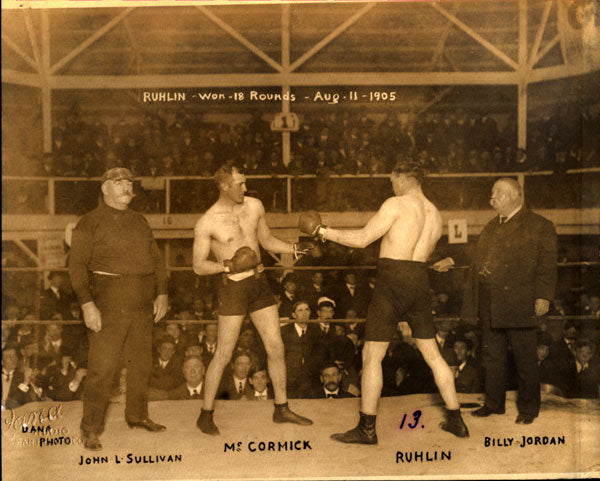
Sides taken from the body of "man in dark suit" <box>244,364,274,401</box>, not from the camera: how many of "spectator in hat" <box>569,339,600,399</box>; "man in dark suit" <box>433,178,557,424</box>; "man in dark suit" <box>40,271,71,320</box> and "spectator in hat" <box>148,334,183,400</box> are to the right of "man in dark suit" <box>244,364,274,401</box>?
2

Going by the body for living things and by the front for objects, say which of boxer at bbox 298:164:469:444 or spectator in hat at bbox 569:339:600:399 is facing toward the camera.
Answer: the spectator in hat

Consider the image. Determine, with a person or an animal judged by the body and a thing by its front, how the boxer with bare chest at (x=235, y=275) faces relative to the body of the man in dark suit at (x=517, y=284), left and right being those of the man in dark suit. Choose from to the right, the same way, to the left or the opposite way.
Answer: to the left

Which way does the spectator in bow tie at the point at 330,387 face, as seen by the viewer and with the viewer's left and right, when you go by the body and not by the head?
facing the viewer

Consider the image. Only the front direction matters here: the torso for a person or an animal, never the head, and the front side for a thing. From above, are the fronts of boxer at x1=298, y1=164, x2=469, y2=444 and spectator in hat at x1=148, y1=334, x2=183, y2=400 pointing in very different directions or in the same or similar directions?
very different directions

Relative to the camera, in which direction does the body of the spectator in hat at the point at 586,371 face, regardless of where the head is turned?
toward the camera

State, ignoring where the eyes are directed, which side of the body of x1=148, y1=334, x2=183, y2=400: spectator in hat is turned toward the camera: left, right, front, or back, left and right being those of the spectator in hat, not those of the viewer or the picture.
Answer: front

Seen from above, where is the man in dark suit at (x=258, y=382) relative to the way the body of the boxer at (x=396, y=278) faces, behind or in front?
in front

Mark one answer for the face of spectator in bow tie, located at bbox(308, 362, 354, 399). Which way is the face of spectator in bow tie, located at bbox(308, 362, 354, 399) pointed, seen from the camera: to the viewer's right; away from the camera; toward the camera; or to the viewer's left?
toward the camera

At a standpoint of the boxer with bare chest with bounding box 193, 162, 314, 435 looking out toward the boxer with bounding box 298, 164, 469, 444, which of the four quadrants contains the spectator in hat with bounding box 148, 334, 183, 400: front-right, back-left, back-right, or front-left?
back-left

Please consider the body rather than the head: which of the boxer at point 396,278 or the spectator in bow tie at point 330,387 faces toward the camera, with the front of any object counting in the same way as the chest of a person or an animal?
the spectator in bow tie

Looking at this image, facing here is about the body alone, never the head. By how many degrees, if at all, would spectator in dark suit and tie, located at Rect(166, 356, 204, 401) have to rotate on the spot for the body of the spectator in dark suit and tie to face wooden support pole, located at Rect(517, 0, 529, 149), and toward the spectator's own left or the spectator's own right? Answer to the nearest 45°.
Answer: approximately 90° to the spectator's own left
